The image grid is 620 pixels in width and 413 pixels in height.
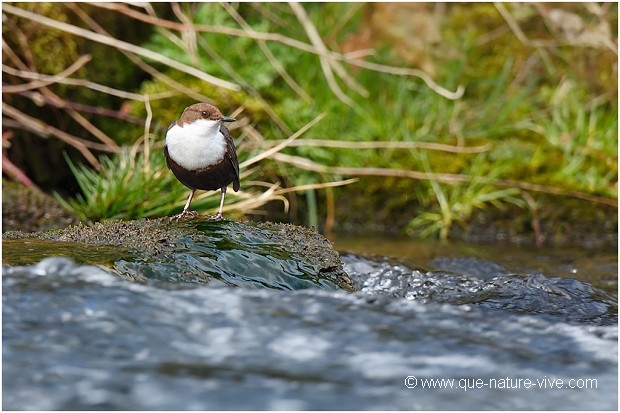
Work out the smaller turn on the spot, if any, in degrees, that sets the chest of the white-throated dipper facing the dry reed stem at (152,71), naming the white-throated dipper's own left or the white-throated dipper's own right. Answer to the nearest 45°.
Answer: approximately 135° to the white-throated dipper's own right

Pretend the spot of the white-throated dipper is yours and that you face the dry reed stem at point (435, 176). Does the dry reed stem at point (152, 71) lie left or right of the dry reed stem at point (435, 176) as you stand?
left

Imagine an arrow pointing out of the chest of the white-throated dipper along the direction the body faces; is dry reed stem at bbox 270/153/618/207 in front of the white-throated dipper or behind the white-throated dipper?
behind

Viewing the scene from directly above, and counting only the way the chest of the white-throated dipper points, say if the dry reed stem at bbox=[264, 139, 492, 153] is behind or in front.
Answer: behind

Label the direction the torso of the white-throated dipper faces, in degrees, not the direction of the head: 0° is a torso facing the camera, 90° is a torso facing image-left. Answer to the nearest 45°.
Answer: approximately 45°
